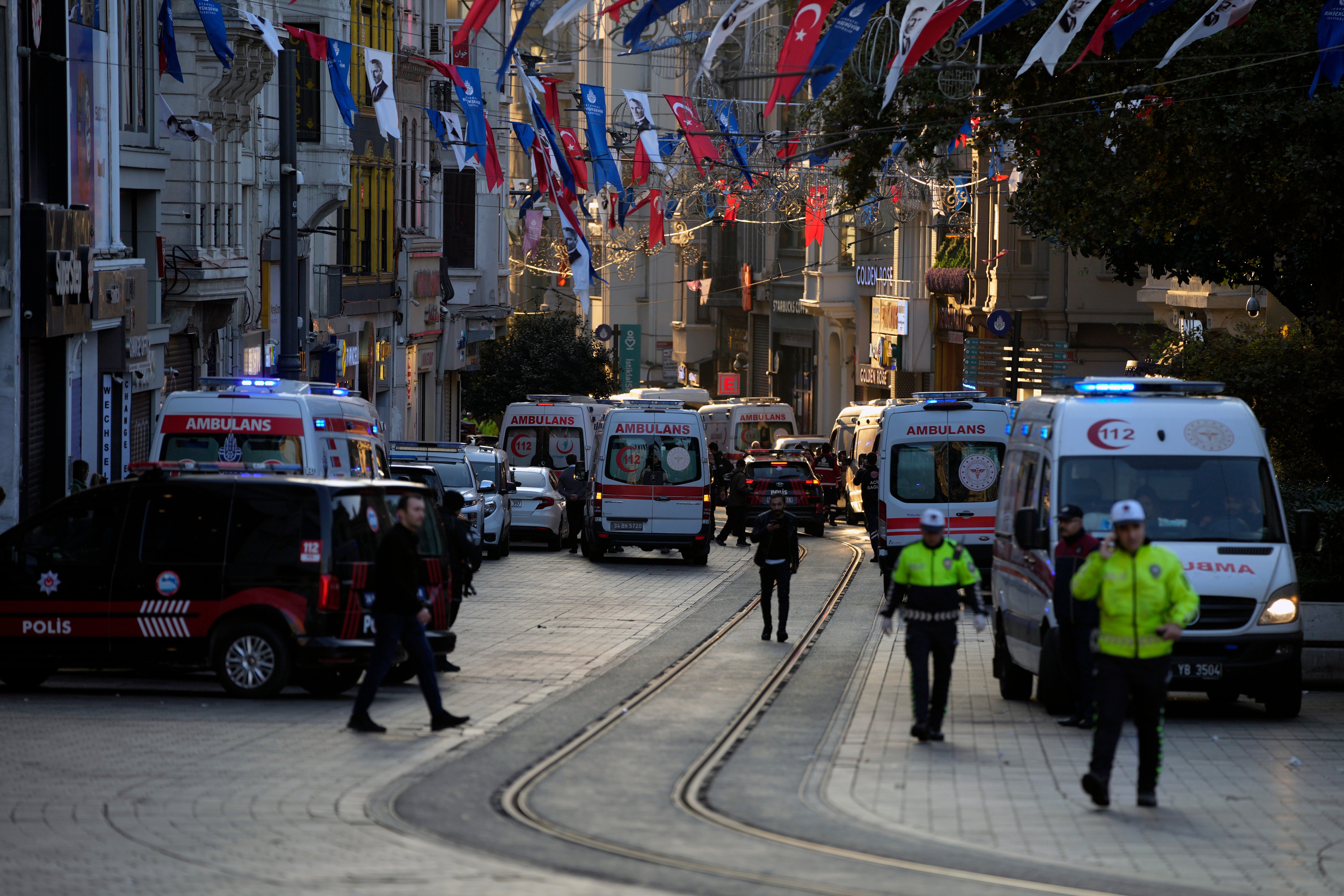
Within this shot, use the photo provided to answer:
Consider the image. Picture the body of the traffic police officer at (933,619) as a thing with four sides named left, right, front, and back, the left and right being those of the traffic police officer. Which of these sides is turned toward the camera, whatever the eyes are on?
front

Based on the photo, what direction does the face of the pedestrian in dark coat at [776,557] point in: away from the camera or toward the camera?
toward the camera

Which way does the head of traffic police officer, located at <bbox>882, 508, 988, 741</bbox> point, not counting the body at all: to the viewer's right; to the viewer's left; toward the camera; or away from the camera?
toward the camera

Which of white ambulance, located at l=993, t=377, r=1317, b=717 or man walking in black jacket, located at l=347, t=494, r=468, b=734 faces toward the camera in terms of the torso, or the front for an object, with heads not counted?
the white ambulance

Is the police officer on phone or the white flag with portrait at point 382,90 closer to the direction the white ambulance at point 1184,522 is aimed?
the police officer on phone

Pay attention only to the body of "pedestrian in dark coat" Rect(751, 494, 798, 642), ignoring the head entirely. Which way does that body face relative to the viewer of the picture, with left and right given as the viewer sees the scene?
facing the viewer

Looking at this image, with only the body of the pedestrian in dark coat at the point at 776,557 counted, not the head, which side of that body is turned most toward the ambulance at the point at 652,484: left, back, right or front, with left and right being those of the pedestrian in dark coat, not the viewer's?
back

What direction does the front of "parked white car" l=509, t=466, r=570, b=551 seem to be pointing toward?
away from the camera

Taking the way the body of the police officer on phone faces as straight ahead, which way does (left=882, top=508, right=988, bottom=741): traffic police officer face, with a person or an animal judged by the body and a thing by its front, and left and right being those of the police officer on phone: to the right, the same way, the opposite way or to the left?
the same way

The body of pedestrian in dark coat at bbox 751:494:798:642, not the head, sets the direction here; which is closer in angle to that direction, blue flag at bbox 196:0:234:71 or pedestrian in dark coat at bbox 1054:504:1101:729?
the pedestrian in dark coat

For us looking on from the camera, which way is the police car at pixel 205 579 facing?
facing away from the viewer and to the left of the viewer
